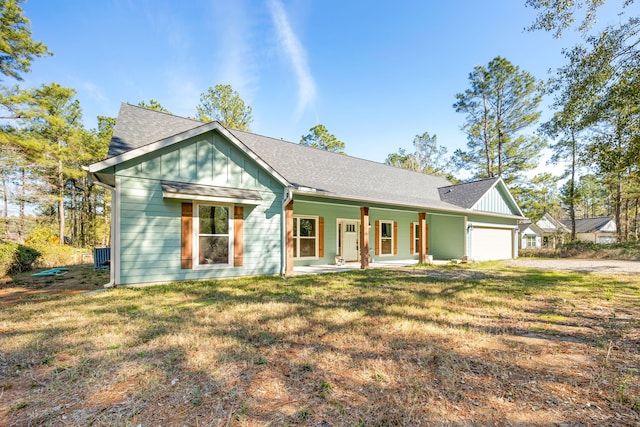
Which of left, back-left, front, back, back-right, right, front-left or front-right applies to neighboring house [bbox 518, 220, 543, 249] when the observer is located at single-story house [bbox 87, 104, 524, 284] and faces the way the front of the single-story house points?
left

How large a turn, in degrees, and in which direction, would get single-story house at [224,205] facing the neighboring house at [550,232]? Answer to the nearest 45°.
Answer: approximately 90° to its left

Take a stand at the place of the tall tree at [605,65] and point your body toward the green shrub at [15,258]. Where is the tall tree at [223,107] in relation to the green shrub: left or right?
right

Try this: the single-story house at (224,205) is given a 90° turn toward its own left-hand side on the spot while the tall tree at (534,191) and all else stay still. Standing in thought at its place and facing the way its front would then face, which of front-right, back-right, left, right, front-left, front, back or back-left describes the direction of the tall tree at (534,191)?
front

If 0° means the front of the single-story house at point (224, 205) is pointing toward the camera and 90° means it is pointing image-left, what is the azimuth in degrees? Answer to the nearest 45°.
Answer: approximately 315°

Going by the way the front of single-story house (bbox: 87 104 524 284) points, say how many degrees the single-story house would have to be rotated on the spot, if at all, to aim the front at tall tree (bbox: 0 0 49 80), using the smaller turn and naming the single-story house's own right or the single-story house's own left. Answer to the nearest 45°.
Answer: approximately 180°

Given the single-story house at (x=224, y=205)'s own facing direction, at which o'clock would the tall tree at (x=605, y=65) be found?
The tall tree is roughly at 11 o'clock from the single-story house.

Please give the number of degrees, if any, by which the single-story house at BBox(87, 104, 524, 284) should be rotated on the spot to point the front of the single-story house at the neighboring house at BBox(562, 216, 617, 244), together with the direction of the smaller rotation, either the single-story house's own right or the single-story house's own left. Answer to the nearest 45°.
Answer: approximately 90° to the single-story house's own left
